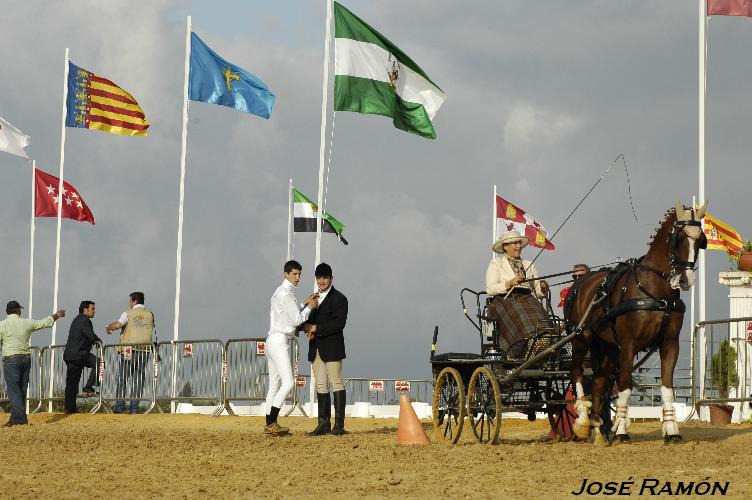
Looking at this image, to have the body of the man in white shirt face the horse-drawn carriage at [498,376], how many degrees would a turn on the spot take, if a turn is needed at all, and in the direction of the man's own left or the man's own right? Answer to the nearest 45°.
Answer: approximately 45° to the man's own right

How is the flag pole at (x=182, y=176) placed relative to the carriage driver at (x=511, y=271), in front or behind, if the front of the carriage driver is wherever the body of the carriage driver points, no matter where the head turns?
behind

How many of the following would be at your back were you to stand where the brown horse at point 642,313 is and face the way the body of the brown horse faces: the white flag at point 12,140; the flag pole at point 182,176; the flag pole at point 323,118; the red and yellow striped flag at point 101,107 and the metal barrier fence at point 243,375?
5

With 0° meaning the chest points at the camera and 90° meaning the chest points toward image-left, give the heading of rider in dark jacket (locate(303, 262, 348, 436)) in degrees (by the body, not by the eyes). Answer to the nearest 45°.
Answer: approximately 45°

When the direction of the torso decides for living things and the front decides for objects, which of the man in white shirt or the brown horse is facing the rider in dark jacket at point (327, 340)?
the man in white shirt

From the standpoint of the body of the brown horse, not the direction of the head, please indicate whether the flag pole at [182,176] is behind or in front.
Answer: behind

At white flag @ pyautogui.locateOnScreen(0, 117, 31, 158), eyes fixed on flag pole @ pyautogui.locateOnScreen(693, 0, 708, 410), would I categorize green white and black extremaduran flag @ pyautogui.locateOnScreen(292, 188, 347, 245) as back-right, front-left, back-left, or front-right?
front-left

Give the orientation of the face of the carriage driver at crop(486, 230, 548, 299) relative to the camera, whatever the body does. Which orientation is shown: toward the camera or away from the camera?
toward the camera

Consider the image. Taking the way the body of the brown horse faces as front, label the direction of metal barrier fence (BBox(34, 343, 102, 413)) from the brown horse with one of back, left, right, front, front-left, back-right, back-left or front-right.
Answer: back

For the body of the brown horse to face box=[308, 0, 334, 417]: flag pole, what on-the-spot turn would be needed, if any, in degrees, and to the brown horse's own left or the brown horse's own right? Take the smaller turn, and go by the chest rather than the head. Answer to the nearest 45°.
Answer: approximately 180°

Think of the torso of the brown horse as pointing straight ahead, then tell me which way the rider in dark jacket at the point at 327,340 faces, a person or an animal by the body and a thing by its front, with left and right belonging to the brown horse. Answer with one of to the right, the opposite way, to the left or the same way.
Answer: to the right

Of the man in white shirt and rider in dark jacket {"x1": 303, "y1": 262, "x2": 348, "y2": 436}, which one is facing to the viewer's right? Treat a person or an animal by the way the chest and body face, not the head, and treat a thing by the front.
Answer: the man in white shirt

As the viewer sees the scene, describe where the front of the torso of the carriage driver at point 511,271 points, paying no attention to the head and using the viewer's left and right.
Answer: facing the viewer and to the right of the viewer

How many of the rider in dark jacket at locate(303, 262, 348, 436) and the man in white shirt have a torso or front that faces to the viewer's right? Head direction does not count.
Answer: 1

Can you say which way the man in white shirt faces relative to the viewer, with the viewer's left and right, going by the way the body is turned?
facing to the right of the viewer

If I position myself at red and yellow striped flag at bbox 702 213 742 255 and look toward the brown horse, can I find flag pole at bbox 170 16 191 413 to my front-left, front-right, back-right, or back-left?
front-right
